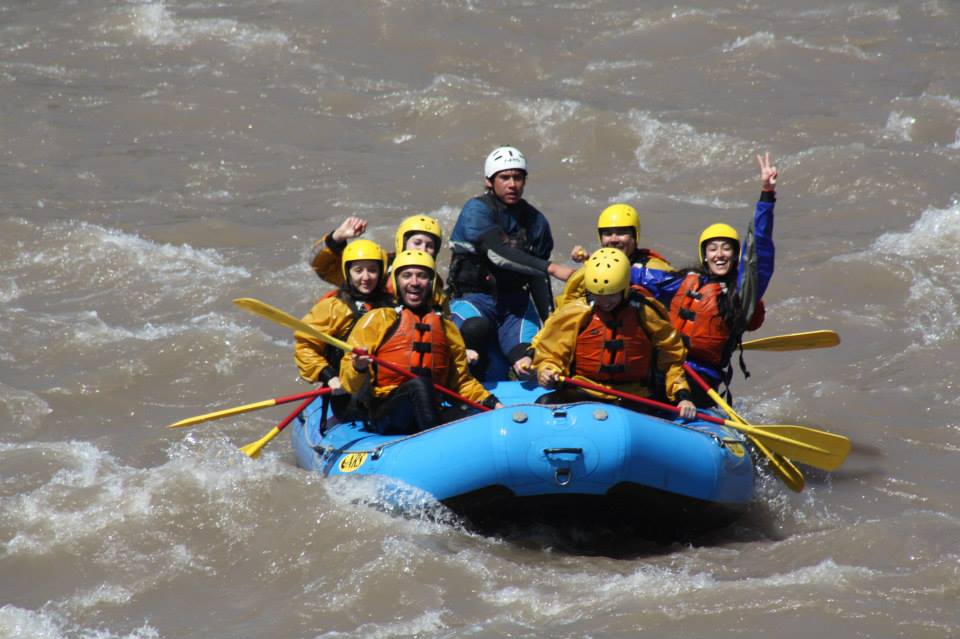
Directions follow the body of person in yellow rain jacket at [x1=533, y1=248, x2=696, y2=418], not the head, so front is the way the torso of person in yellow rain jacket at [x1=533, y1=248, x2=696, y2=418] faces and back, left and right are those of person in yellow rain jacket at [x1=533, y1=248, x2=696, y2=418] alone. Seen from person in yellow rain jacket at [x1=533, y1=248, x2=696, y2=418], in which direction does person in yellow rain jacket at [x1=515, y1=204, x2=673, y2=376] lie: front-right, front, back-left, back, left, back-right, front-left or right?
back

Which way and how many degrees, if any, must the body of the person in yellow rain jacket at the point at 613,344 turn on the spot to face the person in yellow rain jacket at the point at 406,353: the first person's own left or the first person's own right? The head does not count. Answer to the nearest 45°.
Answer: approximately 90° to the first person's own right

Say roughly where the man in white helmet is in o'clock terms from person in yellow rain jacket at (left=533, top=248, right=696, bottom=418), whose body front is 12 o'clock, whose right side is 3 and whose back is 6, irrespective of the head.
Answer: The man in white helmet is roughly at 5 o'clock from the person in yellow rain jacket.

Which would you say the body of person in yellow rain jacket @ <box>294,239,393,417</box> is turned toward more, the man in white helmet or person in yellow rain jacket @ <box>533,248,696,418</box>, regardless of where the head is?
the person in yellow rain jacket

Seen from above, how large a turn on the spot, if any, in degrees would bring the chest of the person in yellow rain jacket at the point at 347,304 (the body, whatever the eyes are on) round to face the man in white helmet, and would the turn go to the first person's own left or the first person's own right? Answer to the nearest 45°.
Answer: approximately 90° to the first person's own left

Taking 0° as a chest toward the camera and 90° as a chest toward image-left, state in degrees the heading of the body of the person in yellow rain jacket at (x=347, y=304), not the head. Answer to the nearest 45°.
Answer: approximately 315°

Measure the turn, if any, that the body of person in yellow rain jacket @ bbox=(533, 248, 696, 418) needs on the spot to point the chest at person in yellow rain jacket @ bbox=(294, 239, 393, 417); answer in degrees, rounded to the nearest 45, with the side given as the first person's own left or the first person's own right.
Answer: approximately 90° to the first person's own right
